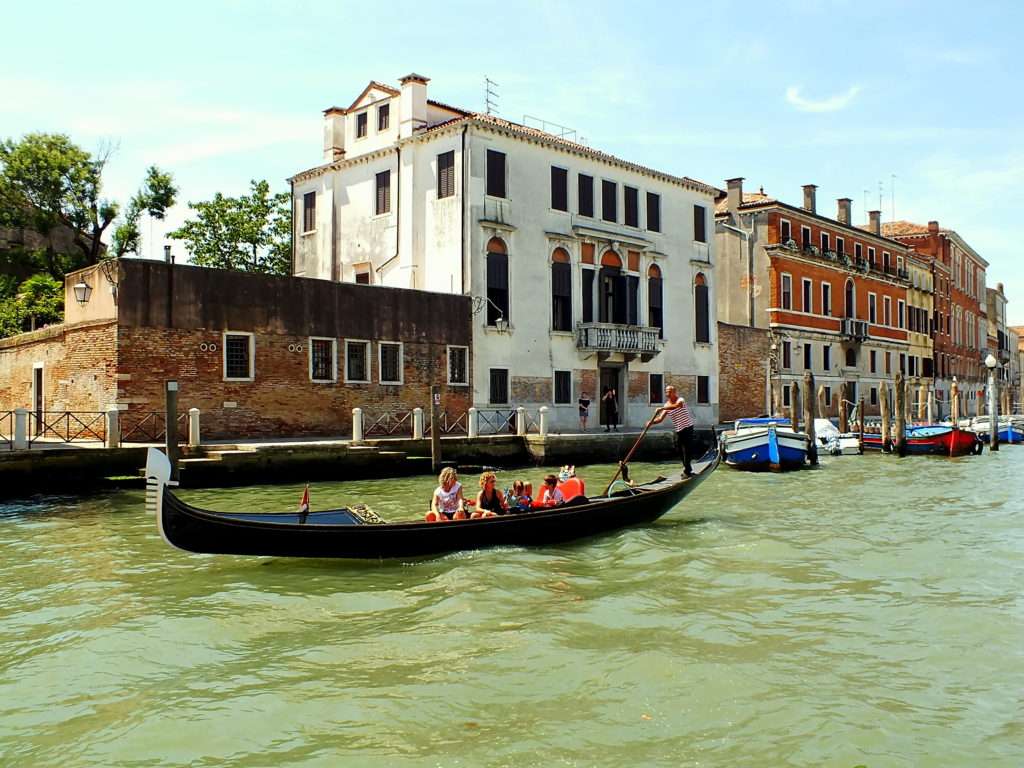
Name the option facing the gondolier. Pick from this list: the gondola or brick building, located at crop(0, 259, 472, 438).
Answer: the brick building

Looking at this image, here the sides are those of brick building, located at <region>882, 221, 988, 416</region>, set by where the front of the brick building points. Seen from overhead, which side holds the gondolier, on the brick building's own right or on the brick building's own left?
on the brick building's own right

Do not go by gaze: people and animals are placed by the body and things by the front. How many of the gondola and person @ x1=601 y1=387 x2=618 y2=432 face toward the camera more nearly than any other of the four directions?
1

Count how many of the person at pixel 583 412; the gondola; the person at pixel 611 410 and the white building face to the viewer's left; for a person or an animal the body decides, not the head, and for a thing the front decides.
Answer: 1

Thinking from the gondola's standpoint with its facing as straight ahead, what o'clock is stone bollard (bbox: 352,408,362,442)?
The stone bollard is roughly at 3 o'clock from the gondola.

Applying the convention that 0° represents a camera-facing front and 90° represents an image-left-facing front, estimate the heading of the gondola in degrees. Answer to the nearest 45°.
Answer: approximately 90°

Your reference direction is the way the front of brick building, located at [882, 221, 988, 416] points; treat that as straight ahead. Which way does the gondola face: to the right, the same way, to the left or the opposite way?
to the right

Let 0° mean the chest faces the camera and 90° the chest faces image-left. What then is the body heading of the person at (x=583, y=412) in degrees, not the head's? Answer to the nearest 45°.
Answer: approximately 0°

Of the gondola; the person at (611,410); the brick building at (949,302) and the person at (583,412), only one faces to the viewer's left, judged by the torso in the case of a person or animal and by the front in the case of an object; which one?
the gondola

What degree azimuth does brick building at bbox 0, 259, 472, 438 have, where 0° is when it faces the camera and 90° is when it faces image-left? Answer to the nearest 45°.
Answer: approximately 315°

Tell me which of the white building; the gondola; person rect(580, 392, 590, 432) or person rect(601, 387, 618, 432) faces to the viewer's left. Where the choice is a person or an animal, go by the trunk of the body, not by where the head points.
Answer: the gondola

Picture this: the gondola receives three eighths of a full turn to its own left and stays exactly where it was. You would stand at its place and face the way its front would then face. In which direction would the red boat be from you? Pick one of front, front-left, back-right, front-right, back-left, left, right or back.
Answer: left

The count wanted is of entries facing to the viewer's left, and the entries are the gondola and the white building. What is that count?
1

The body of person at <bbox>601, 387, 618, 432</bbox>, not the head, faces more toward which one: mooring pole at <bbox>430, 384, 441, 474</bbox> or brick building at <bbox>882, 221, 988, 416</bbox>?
the mooring pole

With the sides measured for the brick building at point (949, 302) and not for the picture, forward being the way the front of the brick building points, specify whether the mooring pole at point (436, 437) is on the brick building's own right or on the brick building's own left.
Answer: on the brick building's own right
